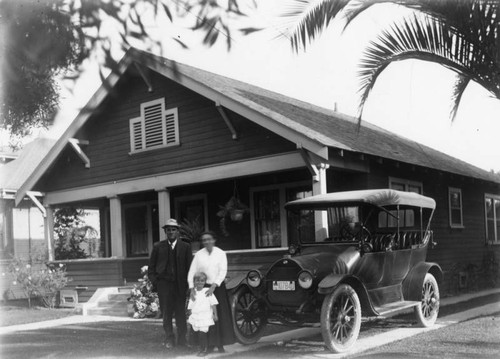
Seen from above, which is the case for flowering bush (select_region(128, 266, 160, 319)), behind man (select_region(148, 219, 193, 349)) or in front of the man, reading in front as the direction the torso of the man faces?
behind

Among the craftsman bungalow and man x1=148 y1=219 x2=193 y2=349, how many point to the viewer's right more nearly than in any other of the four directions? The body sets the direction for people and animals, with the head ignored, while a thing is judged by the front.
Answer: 0

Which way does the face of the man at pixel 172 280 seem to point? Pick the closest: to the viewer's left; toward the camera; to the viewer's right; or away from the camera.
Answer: toward the camera

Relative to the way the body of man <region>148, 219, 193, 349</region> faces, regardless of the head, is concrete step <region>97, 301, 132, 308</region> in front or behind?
behind

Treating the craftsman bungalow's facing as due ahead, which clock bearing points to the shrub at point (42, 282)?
The shrub is roughly at 2 o'clock from the craftsman bungalow.

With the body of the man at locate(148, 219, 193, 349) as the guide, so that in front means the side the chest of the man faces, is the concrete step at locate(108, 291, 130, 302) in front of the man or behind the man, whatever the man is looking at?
behind

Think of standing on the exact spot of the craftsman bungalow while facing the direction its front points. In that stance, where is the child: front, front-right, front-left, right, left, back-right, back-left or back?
front-left

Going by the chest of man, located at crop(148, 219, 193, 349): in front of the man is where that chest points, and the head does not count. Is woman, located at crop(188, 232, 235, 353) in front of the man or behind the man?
in front

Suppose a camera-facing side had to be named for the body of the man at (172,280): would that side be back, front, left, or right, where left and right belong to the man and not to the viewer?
front

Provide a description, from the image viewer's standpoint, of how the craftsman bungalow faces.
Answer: facing the viewer and to the left of the viewer

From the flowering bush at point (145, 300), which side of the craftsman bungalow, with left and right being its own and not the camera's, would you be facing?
front

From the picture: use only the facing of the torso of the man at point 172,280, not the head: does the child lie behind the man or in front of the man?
in front
